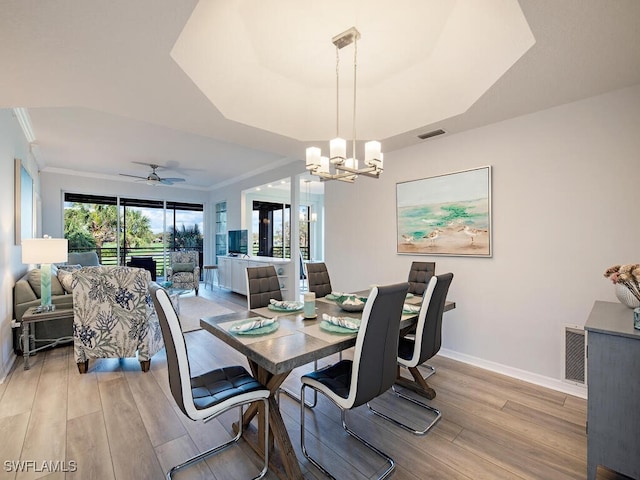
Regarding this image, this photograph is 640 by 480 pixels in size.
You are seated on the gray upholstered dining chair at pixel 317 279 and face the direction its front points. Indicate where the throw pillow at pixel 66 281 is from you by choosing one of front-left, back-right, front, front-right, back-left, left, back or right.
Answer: back-right

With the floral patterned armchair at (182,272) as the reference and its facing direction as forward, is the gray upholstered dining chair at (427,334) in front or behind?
in front

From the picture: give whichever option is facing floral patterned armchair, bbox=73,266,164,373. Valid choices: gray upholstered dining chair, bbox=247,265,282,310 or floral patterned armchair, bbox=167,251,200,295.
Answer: floral patterned armchair, bbox=167,251,200,295

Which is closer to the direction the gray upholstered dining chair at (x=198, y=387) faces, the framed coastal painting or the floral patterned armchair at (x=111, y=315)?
the framed coastal painting

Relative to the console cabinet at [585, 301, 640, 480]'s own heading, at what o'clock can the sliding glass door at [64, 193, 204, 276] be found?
The sliding glass door is roughly at 12 o'clock from the console cabinet.

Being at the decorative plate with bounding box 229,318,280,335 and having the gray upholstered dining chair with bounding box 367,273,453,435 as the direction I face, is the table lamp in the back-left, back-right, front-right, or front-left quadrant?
back-left

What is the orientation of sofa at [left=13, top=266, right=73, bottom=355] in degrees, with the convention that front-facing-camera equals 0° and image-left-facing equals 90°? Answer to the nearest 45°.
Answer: approximately 315°

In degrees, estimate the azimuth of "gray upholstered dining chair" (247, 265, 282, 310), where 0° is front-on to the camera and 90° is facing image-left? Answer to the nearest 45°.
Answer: approximately 315°

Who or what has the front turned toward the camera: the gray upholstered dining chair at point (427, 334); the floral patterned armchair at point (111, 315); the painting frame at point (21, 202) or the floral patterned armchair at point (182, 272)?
the floral patterned armchair at point (182, 272)
